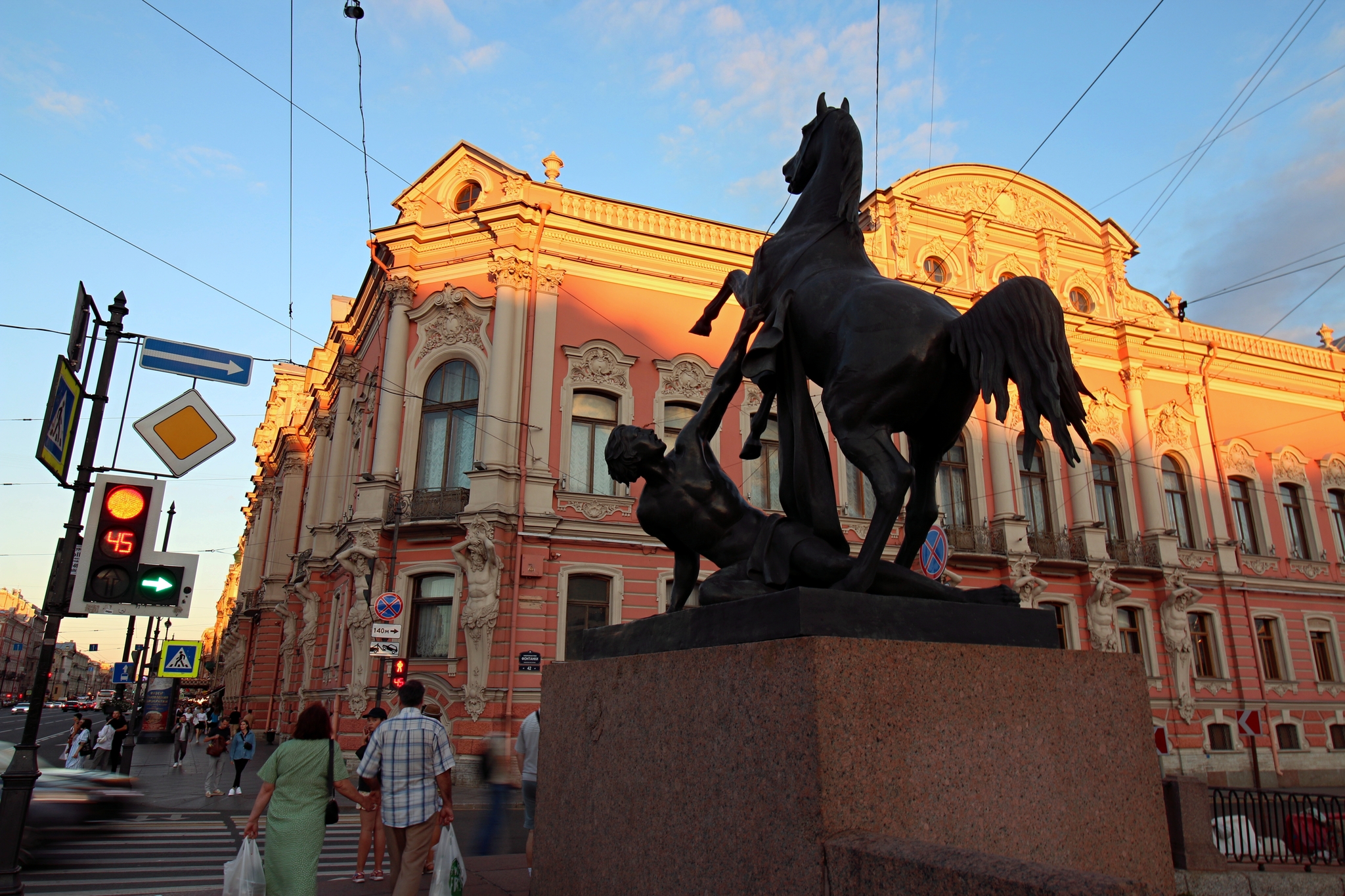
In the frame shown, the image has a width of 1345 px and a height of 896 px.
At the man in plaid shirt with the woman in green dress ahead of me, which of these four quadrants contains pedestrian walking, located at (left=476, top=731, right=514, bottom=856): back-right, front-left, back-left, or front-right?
back-right

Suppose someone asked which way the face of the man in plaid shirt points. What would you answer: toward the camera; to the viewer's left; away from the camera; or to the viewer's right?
away from the camera

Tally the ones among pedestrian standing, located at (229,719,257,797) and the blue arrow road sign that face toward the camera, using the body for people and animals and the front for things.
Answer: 2

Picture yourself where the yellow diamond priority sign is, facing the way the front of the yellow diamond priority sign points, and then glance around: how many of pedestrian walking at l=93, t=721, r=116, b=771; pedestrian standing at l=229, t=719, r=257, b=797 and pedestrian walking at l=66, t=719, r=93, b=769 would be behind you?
3

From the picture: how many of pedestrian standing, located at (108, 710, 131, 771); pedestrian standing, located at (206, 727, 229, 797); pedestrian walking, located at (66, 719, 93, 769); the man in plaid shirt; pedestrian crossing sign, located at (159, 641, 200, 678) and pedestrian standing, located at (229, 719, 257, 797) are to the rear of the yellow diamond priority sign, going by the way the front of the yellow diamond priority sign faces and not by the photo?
5

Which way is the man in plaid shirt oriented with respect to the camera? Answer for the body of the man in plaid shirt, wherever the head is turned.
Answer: away from the camera

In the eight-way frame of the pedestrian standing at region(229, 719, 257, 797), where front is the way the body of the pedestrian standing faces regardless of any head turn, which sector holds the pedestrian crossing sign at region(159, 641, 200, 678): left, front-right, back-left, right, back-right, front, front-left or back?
back-right

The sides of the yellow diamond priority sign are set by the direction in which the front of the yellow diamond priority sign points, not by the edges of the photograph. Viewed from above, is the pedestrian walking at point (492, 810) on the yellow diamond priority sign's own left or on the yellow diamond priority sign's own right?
on the yellow diamond priority sign's own left

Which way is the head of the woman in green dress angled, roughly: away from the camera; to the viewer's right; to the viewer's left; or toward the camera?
away from the camera

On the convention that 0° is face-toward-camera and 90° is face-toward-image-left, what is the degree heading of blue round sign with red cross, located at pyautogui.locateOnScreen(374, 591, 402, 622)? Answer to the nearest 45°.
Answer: approximately 0°
